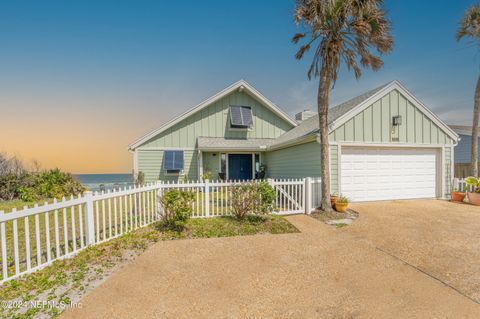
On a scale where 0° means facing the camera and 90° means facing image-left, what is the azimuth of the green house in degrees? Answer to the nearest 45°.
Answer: approximately 0°

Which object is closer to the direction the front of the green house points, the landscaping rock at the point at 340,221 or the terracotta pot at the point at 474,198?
the landscaping rock

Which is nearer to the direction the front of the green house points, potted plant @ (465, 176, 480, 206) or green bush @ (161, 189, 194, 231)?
the green bush

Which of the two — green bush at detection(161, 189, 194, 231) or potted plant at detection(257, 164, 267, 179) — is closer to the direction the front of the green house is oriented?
the green bush

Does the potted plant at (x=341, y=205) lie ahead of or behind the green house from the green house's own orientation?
ahead

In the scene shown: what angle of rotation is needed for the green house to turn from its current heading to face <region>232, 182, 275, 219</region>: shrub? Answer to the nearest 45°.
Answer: approximately 45° to its right

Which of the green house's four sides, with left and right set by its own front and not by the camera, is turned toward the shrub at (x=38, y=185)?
right

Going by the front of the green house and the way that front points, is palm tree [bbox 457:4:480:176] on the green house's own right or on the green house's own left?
on the green house's own left

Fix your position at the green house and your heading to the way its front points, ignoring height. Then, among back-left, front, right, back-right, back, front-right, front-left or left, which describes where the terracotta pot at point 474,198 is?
left

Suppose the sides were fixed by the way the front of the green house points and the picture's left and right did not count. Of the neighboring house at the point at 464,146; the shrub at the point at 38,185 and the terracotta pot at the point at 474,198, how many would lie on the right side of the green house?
1

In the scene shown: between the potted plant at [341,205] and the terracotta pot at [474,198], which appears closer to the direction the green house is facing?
the potted plant

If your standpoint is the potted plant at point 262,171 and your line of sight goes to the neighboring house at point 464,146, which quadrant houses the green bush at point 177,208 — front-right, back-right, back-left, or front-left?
back-right

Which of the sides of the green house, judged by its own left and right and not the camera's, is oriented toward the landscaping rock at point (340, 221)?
front
